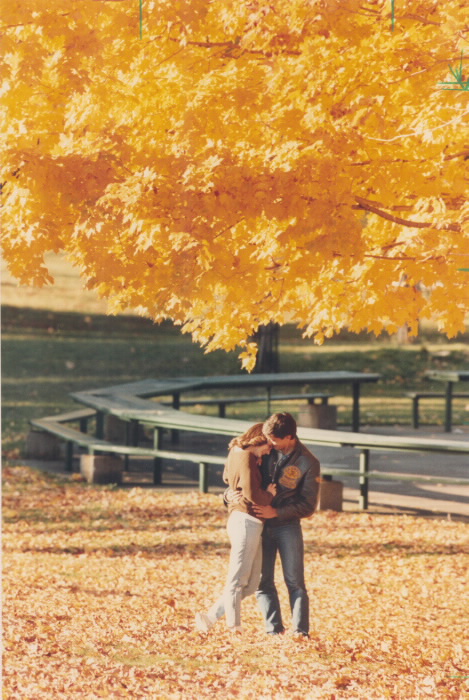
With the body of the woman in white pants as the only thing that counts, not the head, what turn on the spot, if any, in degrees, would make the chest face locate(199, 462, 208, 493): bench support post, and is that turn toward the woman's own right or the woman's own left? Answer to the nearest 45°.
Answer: approximately 90° to the woman's own left

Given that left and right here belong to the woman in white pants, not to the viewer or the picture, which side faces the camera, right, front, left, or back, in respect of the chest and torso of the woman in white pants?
right

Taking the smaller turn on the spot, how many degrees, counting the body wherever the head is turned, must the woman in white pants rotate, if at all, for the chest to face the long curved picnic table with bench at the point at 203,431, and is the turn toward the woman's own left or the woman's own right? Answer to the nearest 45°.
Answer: approximately 90° to the woman's own left

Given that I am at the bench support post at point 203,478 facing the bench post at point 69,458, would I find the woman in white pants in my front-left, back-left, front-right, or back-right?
back-left

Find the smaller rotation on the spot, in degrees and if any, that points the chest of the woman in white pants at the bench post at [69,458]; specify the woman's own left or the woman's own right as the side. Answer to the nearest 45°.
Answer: approximately 90° to the woman's own left
